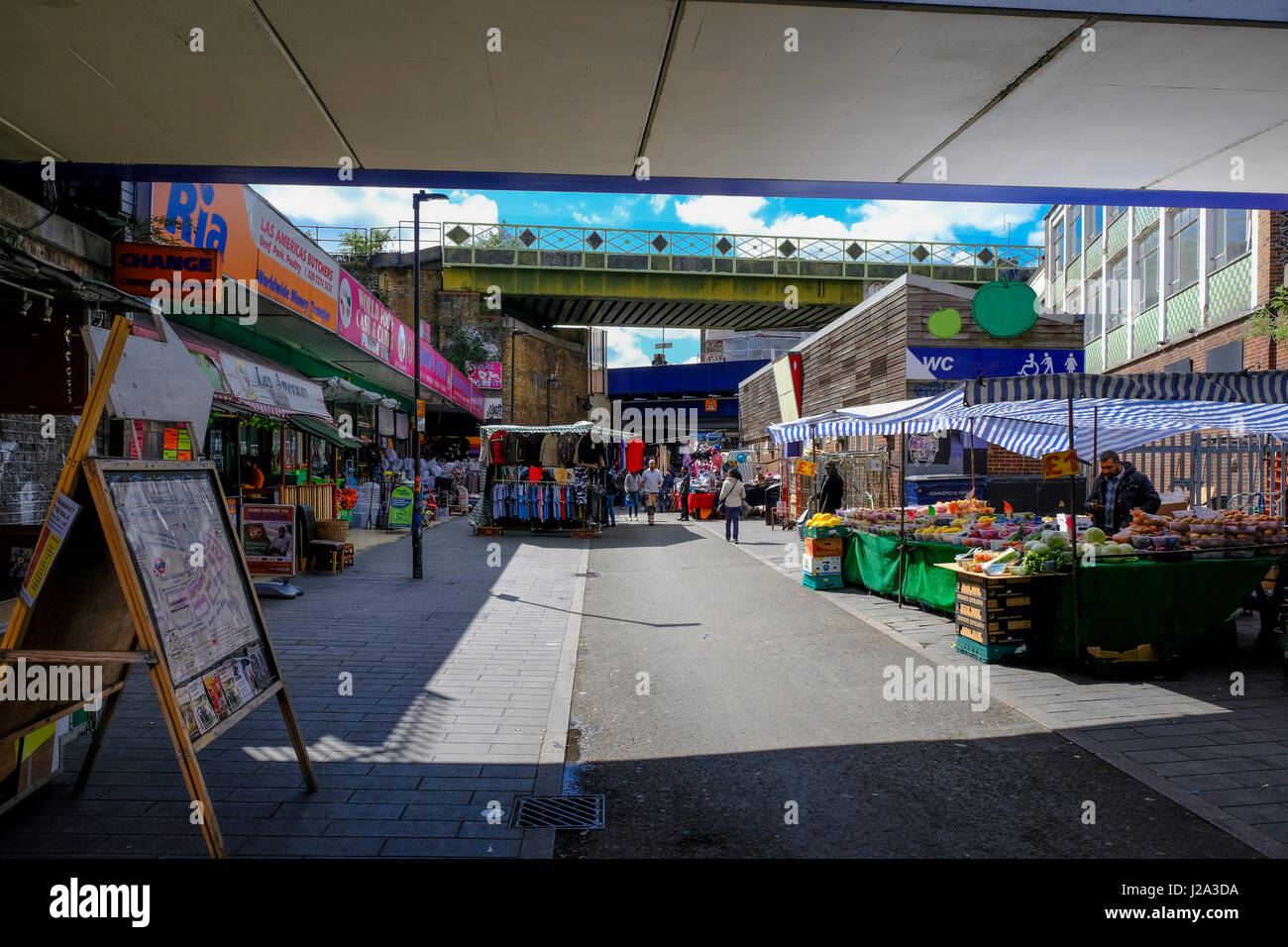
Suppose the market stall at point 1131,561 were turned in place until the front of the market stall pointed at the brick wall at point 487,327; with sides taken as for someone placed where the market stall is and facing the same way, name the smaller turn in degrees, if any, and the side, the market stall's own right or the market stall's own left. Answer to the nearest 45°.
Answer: approximately 90° to the market stall's own right

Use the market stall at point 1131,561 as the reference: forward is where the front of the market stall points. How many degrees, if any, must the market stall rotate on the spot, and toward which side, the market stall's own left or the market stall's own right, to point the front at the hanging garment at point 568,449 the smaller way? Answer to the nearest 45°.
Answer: approximately 90° to the market stall's own right

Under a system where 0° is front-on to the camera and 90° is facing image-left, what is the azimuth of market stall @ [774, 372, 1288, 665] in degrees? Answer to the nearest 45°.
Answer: approximately 45°

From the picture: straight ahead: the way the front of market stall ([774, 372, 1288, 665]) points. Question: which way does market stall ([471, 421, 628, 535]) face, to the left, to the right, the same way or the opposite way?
to the left

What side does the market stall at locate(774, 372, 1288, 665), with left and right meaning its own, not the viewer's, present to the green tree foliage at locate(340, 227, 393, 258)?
right

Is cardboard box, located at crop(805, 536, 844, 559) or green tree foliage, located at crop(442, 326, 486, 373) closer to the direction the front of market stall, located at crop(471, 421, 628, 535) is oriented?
the cardboard box

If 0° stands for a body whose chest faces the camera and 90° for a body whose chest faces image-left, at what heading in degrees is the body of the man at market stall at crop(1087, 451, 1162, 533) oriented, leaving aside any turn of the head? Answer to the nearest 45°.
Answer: approximately 45°

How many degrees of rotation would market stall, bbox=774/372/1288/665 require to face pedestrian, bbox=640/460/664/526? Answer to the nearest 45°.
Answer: approximately 90° to its right

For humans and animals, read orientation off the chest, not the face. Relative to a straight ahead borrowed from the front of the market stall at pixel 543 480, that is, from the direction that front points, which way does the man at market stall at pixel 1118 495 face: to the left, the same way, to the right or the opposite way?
to the right

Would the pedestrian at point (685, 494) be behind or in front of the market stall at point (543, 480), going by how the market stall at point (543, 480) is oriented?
behind

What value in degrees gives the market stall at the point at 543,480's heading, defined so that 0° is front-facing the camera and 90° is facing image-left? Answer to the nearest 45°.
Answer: approximately 0°
